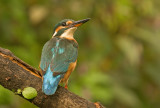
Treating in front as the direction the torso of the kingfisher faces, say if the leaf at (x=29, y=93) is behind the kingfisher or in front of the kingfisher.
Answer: behind

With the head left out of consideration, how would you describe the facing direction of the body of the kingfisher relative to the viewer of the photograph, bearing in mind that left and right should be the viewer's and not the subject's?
facing away from the viewer and to the right of the viewer
